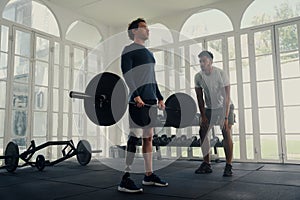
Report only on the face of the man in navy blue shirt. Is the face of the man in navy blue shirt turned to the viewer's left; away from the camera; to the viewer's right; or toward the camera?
to the viewer's right

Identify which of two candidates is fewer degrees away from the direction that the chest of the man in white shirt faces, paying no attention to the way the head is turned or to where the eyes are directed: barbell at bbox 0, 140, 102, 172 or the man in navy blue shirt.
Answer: the man in navy blue shirt

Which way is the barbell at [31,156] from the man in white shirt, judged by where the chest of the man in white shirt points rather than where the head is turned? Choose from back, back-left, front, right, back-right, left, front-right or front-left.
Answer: front-right

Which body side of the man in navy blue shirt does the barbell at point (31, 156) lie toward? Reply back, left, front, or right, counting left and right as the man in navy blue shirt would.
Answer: back

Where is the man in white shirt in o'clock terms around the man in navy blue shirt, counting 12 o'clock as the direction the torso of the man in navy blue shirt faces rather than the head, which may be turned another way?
The man in white shirt is roughly at 9 o'clock from the man in navy blue shirt.

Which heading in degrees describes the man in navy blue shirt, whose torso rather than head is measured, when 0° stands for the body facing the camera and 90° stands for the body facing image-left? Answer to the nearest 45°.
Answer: approximately 315°
